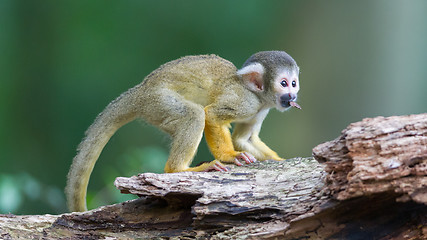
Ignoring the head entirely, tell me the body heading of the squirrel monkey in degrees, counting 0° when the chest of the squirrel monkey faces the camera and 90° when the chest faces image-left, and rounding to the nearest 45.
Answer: approximately 270°
